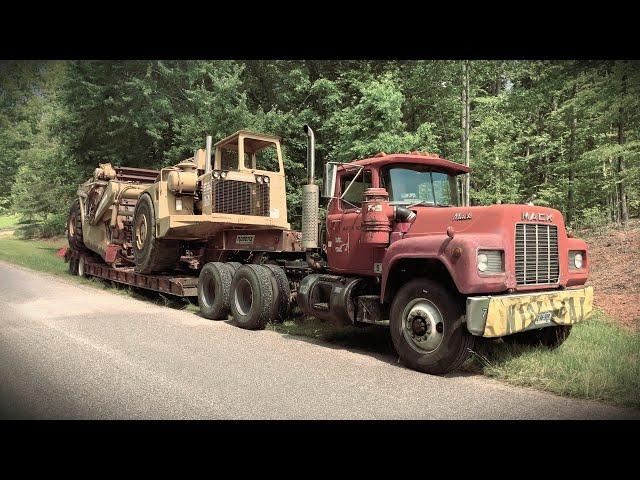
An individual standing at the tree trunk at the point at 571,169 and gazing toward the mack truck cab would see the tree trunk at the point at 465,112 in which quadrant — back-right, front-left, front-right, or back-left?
front-right

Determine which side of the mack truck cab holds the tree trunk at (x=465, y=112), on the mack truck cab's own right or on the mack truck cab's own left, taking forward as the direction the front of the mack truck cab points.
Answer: on the mack truck cab's own left

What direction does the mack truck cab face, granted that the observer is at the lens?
facing the viewer and to the right of the viewer

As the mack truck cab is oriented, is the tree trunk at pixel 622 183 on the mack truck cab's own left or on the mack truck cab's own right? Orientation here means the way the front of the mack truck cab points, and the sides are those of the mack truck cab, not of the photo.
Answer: on the mack truck cab's own left

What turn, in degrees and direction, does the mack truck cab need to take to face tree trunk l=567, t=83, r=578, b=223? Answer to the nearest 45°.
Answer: approximately 135° to its left
